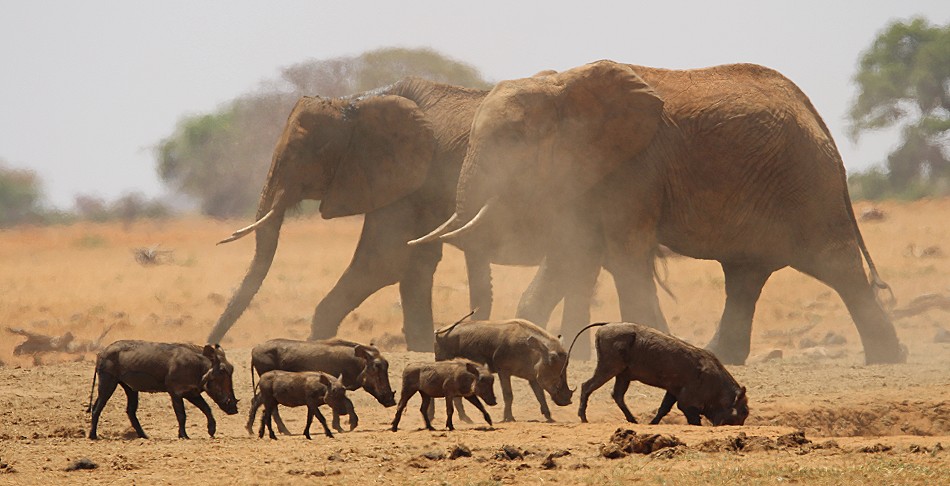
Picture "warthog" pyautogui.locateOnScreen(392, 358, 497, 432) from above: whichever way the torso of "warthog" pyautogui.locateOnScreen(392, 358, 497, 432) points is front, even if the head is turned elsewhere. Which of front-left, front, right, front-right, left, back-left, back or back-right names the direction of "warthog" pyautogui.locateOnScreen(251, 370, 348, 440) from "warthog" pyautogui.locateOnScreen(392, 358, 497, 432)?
back

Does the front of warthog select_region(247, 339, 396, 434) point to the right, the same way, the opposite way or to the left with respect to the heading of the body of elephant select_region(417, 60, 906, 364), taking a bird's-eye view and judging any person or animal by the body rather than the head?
the opposite way

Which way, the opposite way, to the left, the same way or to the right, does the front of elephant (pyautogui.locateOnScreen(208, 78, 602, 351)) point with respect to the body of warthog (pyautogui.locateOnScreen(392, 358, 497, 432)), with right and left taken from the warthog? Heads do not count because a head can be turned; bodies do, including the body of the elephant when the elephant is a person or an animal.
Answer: the opposite way

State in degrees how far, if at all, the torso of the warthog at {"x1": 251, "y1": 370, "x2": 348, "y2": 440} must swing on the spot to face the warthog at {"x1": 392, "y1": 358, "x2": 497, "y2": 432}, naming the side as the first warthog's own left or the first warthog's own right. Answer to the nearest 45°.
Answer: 0° — it already faces it

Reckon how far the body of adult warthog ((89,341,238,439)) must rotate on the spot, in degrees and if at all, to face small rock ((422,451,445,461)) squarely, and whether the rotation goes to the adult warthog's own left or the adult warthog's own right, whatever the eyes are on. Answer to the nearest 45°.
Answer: approximately 45° to the adult warthog's own right

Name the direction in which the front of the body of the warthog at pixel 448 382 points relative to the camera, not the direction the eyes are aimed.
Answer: to the viewer's right

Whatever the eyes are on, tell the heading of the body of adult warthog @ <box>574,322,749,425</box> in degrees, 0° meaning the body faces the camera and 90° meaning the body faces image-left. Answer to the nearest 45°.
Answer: approximately 270°

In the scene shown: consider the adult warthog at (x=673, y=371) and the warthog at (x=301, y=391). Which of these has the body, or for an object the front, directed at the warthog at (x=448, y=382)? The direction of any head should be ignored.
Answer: the warthog at (x=301, y=391)

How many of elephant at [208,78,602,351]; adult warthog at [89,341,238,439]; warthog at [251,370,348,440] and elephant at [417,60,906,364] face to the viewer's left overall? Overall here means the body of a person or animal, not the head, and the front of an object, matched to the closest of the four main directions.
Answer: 2

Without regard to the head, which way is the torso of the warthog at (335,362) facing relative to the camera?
to the viewer's right

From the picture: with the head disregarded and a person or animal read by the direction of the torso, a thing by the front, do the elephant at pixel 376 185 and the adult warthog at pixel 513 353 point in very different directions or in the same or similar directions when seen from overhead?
very different directions

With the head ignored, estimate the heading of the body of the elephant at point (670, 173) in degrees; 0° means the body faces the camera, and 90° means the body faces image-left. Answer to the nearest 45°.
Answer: approximately 90°

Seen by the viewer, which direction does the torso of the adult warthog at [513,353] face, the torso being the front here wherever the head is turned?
to the viewer's right

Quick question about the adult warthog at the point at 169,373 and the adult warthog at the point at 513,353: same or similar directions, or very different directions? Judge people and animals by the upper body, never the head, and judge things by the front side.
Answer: same or similar directions

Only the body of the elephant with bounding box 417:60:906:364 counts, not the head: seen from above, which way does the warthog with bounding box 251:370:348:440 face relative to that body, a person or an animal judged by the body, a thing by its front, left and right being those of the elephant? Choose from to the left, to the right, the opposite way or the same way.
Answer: the opposite way
